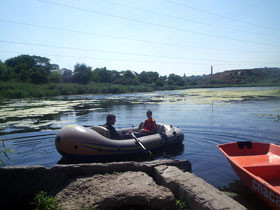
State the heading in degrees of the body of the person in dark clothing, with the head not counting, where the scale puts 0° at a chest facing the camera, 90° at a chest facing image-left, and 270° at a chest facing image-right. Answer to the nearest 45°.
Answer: approximately 270°

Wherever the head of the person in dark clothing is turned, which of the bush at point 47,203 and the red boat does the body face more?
the red boat

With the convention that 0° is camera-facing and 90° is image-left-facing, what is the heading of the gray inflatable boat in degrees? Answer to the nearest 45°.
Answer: approximately 45°

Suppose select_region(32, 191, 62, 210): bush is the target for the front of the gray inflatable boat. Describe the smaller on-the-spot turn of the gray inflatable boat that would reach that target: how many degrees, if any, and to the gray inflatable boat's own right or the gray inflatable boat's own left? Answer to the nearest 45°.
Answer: approximately 45° to the gray inflatable boat's own left

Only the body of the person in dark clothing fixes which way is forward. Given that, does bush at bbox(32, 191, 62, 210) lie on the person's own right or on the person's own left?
on the person's own right

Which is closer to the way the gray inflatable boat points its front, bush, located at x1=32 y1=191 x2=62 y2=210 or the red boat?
the bush
